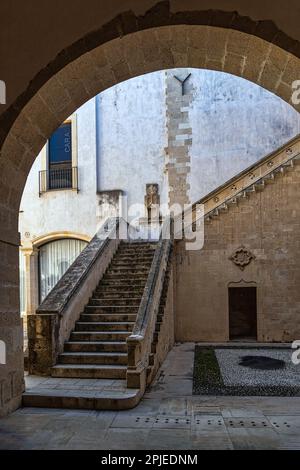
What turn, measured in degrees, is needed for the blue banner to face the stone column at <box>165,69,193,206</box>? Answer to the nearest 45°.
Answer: approximately 45° to its left

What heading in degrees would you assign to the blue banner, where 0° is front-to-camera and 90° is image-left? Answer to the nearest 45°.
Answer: approximately 0°

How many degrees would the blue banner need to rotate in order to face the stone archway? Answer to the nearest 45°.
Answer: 0° — it already faces it

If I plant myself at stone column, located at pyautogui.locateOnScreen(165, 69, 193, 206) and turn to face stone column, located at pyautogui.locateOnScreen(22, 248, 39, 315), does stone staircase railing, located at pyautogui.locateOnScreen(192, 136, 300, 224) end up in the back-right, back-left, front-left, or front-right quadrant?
back-left

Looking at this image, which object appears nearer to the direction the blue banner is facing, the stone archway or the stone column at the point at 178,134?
the stone archway
